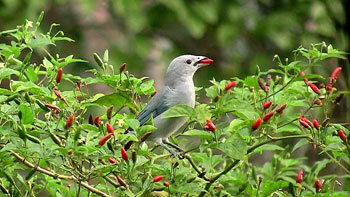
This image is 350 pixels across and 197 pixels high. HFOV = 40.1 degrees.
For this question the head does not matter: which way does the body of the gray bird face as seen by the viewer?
to the viewer's right
